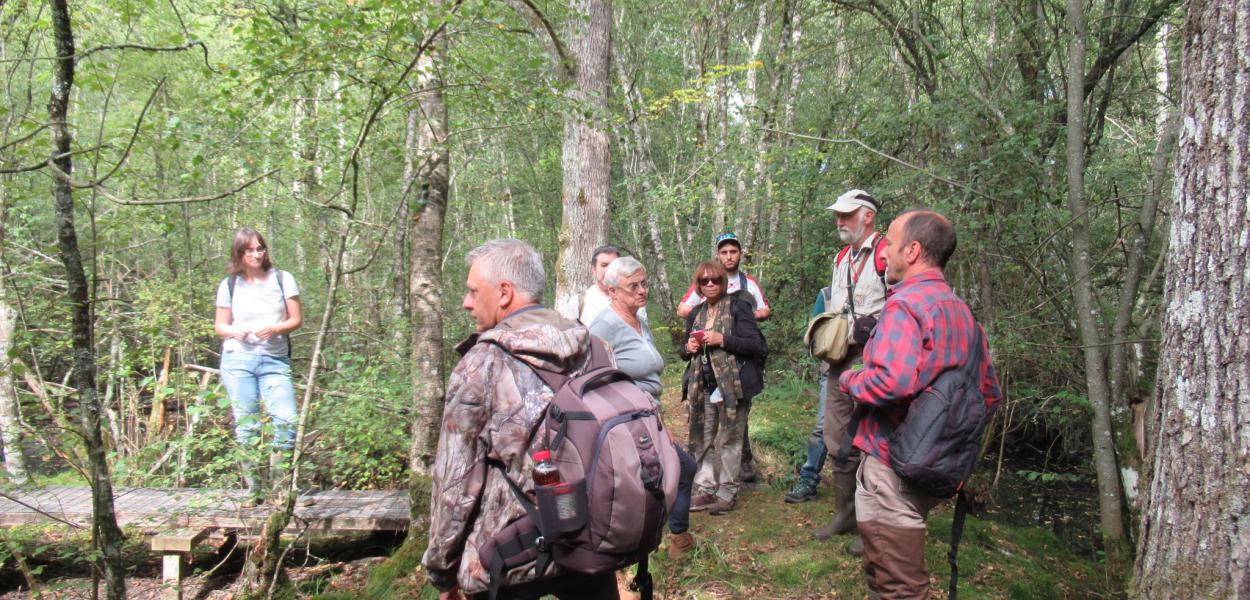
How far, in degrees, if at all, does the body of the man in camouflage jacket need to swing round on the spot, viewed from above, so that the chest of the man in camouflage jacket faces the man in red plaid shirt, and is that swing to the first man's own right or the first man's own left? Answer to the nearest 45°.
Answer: approximately 135° to the first man's own right

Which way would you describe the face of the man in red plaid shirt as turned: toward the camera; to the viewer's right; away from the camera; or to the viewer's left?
to the viewer's left

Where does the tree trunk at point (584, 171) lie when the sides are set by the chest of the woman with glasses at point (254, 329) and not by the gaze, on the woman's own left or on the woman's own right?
on the woman's own left

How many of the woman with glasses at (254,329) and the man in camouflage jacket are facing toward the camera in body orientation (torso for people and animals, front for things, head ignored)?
1

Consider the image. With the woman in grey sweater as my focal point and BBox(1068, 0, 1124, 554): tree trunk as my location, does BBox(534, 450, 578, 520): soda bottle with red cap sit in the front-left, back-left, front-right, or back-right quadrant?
front-left

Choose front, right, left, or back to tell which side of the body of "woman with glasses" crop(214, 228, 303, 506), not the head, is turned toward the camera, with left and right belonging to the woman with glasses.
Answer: front

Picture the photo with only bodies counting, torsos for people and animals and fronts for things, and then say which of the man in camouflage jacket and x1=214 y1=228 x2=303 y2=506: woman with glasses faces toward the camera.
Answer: the woman with glasses

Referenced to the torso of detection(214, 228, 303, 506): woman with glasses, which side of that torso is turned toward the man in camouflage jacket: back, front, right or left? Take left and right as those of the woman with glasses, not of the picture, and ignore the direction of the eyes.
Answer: front

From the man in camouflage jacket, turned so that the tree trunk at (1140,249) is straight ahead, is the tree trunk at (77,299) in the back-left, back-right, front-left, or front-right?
back-left

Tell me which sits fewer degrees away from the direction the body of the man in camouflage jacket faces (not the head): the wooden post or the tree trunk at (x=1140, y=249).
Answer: the wooden post

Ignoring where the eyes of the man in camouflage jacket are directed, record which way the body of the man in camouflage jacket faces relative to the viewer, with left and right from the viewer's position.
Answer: facing away from the viewer and to the left of the viewer

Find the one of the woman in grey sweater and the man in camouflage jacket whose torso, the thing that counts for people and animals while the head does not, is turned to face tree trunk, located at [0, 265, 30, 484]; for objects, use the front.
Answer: the man in camouflage jacket

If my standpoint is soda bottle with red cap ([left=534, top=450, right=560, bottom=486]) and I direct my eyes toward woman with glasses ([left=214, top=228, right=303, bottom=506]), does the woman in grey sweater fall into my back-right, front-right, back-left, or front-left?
front-right
